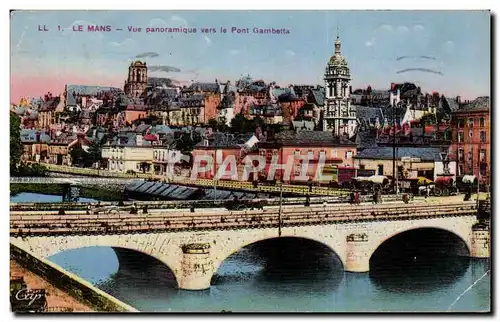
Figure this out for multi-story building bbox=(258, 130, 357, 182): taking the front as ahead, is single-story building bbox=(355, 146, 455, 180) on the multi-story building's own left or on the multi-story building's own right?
on the multi-story building's own left

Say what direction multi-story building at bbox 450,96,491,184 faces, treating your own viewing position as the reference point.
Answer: facing the viewer and to the left of the viewer

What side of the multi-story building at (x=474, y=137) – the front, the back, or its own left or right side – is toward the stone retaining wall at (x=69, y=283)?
front

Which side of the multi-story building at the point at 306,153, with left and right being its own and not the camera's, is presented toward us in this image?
front

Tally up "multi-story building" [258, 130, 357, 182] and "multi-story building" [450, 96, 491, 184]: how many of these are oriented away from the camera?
0
